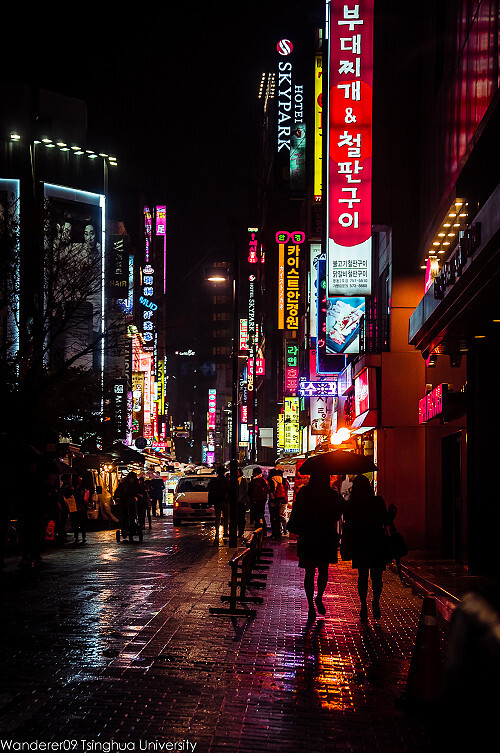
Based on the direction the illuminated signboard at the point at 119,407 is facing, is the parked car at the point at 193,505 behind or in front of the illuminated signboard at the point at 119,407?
in front

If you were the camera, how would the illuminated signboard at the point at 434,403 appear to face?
facing the viewer and to the left of the viewer

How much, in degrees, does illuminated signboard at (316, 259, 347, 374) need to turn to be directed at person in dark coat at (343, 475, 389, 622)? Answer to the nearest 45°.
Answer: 0° — it already faces them

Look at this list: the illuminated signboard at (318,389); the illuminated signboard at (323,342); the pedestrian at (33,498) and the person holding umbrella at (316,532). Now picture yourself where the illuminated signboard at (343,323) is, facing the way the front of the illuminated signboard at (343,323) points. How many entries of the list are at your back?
2

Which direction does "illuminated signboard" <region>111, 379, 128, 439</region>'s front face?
toward the camera

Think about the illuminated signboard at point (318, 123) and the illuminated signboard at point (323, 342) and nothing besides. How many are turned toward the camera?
2

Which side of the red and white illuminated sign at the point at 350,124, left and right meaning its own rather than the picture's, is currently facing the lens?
front

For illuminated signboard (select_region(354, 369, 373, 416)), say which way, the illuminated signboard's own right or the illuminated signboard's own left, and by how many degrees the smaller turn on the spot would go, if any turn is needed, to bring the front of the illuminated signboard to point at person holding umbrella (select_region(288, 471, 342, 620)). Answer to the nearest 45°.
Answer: approximately 45° to the illuminated signboard's own left

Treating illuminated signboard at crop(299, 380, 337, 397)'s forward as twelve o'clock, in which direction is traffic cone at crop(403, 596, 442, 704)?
The traffic cone is roughly at 12 o'clock from the illuminated signboard.

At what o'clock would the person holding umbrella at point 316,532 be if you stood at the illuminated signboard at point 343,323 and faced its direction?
The person holding umbrella is roughly at 12 o'clock from the illuminated signboard.

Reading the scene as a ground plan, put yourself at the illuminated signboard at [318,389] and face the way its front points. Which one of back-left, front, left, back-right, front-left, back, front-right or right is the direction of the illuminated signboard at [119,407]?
back-right

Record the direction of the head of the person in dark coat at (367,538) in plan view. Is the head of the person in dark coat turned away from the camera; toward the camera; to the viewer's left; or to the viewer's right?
away from the camera
